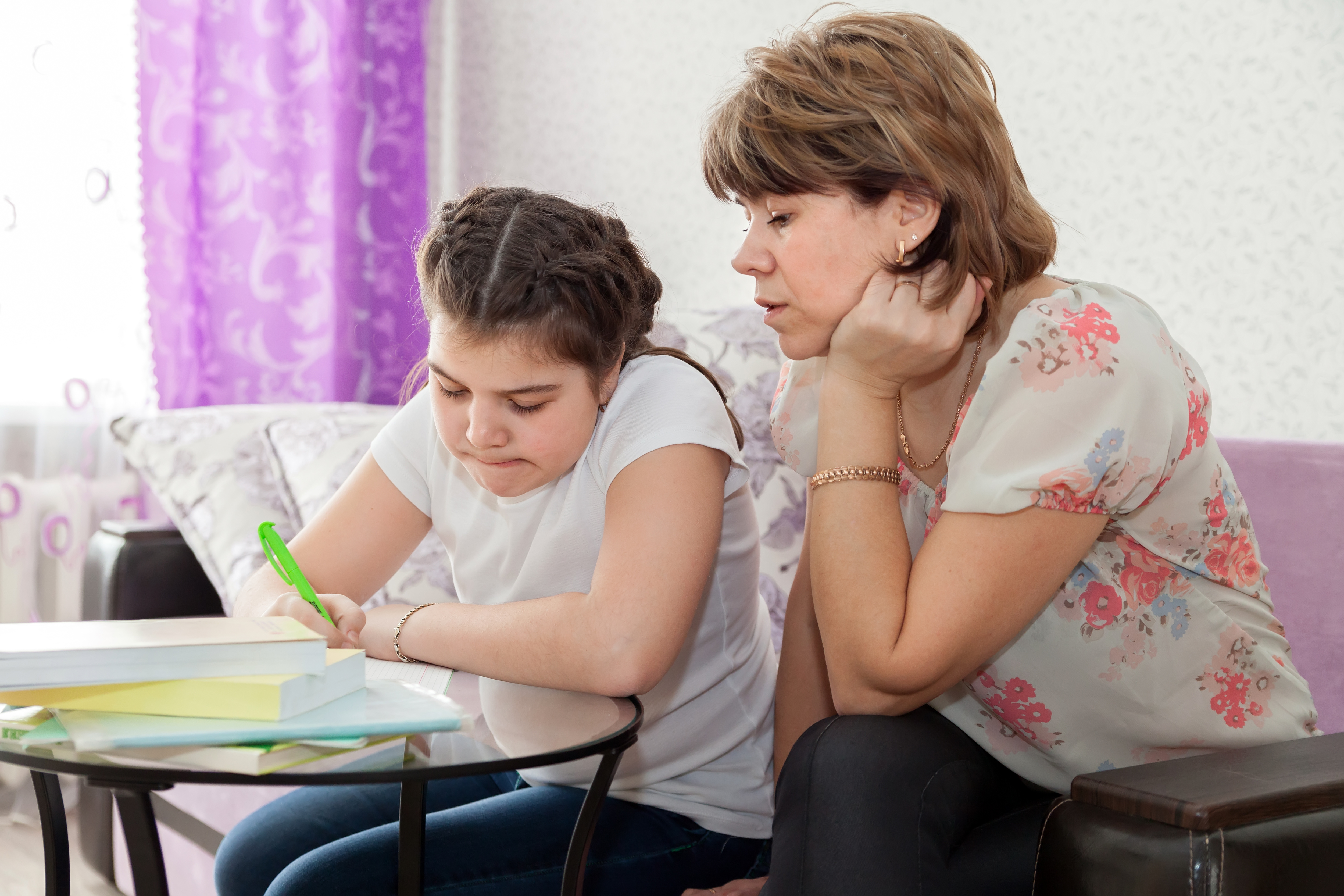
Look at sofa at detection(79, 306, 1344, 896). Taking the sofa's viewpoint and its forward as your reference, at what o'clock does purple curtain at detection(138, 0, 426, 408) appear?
The purple curtain is roughly at 3 o'clock from the sofa.

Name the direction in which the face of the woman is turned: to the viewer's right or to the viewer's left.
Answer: to the viewer's left

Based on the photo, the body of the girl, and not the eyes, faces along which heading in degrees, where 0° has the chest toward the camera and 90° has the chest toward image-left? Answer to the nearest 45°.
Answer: approximately 45°

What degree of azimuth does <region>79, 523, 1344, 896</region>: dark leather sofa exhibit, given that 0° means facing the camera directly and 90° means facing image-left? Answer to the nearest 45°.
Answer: approximately 45°
